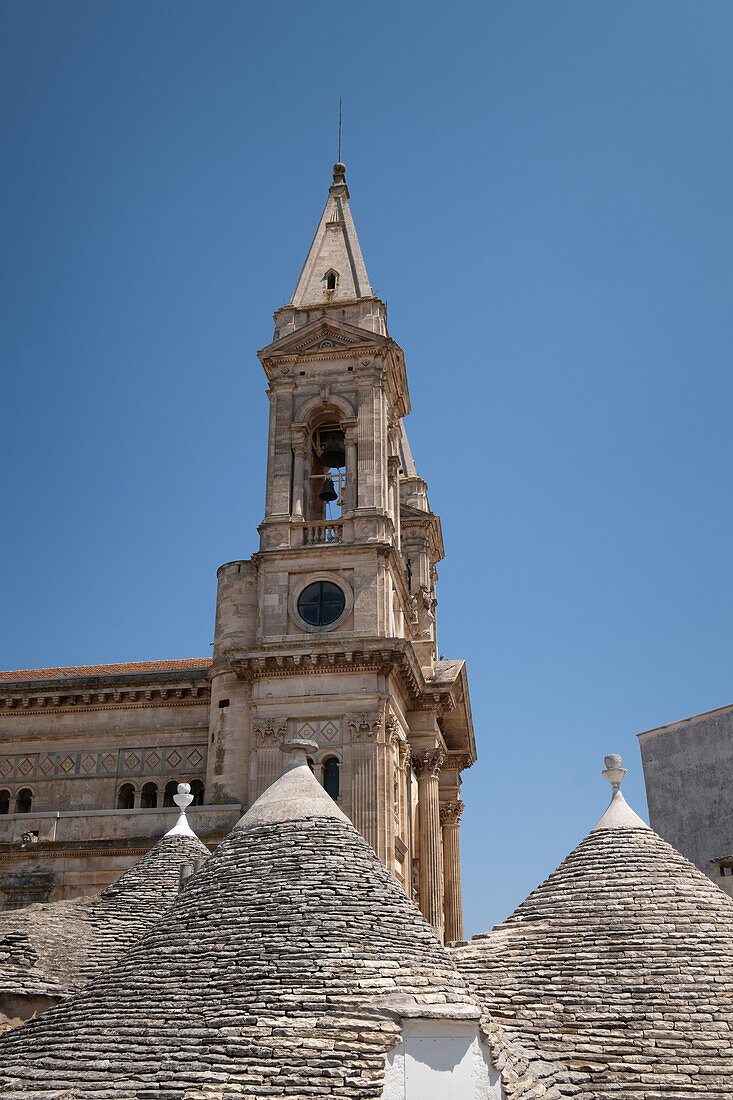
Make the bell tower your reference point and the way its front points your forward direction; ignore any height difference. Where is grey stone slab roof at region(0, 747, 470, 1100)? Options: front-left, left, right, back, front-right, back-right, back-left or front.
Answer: right

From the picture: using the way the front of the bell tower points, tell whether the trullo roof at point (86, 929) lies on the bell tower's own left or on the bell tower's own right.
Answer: on the bell tower's own right
